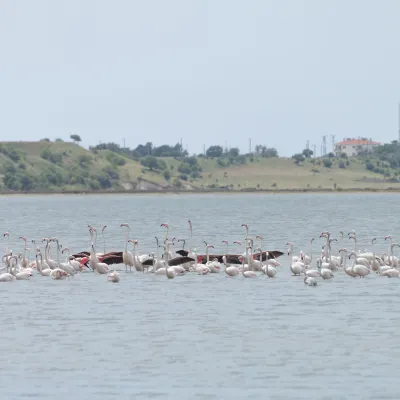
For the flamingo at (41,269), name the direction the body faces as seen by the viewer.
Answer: to the viewer's left

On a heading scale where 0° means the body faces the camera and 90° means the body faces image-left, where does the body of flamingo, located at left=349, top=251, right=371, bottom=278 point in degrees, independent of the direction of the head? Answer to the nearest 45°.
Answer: approximately 90°

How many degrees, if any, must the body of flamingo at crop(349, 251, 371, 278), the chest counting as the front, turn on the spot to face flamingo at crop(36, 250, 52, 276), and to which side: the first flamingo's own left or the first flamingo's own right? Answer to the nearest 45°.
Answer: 0° — it already faces it

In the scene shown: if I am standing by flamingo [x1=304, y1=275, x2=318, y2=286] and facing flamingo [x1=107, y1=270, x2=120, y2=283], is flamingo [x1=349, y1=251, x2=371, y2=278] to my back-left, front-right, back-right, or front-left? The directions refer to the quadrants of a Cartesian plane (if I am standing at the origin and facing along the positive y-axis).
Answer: back-right

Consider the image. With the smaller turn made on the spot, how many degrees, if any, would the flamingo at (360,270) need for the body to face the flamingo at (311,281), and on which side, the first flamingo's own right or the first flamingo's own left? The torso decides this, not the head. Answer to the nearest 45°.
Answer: approximately 45° to the first flamingo's own left

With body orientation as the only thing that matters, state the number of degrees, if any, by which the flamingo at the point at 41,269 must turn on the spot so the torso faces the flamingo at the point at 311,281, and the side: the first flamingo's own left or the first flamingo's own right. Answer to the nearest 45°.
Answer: approximately 135° to the first flamingo's own left
